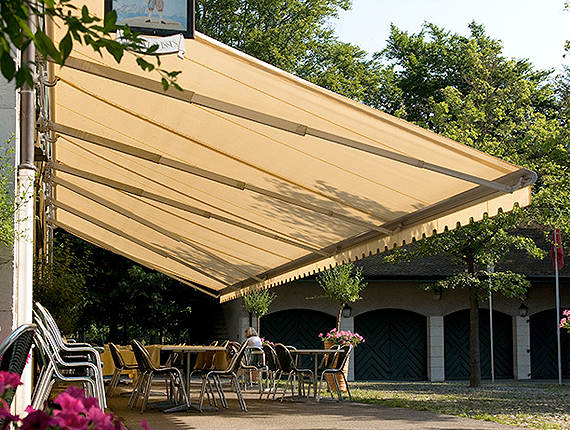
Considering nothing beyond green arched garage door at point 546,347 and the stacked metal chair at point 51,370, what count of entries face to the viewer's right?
1

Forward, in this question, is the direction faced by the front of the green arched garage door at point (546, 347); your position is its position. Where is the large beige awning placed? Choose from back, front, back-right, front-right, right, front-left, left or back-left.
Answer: front

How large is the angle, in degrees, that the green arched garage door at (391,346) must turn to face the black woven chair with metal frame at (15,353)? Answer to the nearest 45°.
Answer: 0° — it already faces it

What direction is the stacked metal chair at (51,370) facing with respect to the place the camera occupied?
facing to the right of the viewer

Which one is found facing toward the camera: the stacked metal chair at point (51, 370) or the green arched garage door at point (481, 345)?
the green arched garage door

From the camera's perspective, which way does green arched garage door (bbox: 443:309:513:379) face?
toward the camera

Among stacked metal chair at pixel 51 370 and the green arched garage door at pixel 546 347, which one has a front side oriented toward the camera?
the green arched garage door

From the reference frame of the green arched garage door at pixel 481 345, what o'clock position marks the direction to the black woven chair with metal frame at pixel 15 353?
The black woven chair with metal frame is roughly at 12 o'clock from the green arched garage door.

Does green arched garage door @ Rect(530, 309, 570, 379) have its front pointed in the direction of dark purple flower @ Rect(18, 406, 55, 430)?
yes

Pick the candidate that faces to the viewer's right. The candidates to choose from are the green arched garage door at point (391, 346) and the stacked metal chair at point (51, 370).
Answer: the stacked metal chair

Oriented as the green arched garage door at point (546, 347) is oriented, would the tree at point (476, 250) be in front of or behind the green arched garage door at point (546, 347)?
in front

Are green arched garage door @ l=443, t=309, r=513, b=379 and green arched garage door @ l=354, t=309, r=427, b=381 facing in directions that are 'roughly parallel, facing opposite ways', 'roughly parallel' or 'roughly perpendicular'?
roughly parallel

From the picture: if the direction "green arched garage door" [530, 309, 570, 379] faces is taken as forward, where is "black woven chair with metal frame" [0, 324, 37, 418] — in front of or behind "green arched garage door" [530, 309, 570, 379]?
in front

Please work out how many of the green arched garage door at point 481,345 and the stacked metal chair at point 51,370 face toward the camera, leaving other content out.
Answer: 1

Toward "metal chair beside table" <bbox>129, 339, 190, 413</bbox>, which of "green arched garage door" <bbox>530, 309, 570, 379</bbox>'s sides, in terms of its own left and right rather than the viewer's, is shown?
front

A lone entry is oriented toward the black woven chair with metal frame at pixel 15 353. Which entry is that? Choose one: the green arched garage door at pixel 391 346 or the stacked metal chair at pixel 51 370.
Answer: the green arched garage door

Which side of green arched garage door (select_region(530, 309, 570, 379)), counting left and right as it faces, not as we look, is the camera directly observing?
front
